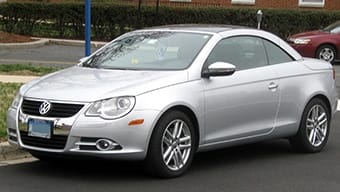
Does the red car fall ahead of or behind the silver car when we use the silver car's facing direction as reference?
behind

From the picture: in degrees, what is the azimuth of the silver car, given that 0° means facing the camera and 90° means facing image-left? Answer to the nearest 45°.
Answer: approximately 45°

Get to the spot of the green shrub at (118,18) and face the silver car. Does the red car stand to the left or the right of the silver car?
left

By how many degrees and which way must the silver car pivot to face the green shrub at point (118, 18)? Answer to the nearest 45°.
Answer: approximately 135° to its right

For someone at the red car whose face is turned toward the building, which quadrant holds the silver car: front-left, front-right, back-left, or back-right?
back-left

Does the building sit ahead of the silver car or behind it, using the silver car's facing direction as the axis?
behind
